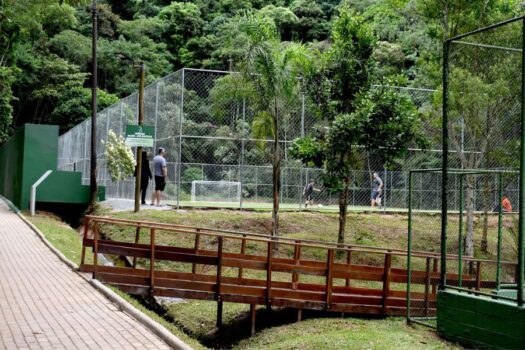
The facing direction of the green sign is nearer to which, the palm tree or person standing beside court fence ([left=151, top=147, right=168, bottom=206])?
the palm tree

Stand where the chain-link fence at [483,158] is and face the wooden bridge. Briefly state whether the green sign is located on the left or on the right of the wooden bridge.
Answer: right

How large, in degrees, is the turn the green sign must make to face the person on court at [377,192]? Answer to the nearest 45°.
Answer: approximately 90° to its left

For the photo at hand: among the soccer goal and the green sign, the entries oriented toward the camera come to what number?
2

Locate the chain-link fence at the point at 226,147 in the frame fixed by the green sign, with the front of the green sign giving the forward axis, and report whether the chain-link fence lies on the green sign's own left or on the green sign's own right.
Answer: on the green sign's own left

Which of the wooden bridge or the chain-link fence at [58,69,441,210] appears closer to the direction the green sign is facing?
the wooden bridge

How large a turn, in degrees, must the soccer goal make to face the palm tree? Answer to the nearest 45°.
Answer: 0° — it already faces it

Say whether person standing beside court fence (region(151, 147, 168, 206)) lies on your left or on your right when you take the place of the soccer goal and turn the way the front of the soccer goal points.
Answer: on your right

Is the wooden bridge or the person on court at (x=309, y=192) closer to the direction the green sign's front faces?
the wooden bridge

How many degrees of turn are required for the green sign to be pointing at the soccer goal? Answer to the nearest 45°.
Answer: approximately 135° to its left

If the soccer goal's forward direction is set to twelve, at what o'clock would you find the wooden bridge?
The wooden bridge is roughly at 12 o'clock from the soccer goal.

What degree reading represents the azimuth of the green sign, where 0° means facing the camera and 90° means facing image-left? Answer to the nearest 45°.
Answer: approximately 0°

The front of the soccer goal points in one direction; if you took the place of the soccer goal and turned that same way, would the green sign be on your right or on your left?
on your right
